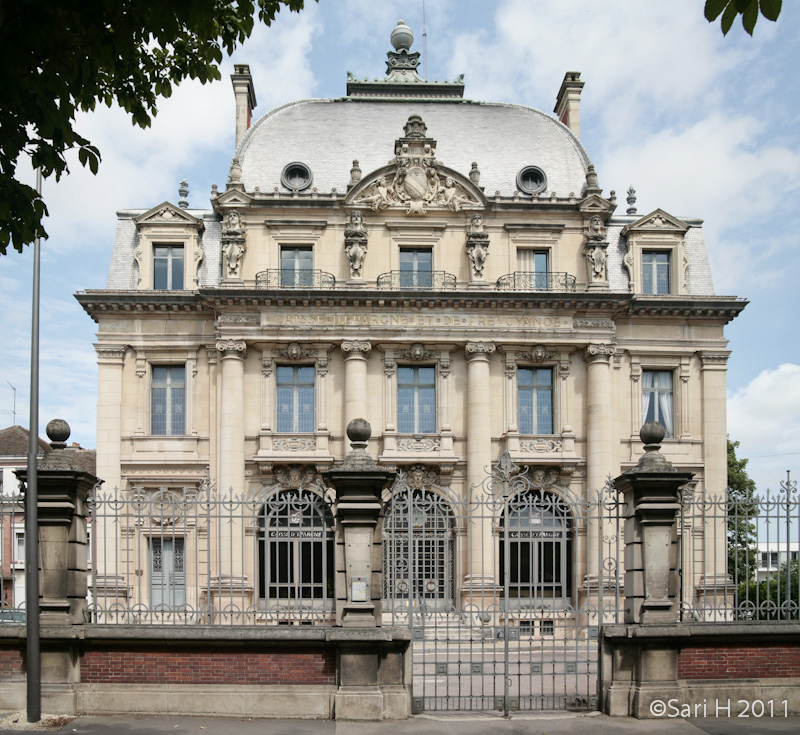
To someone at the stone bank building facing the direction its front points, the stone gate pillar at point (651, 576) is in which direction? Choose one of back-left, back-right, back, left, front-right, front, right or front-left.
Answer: front

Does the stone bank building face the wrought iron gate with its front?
yes

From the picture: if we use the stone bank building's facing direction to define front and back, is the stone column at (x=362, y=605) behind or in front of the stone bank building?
in front

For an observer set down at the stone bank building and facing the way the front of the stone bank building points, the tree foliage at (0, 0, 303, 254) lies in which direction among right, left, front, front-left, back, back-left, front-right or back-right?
front

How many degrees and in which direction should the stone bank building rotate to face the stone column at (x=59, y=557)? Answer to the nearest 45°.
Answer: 0° — it already faces it

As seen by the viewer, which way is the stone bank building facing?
toward the camera
